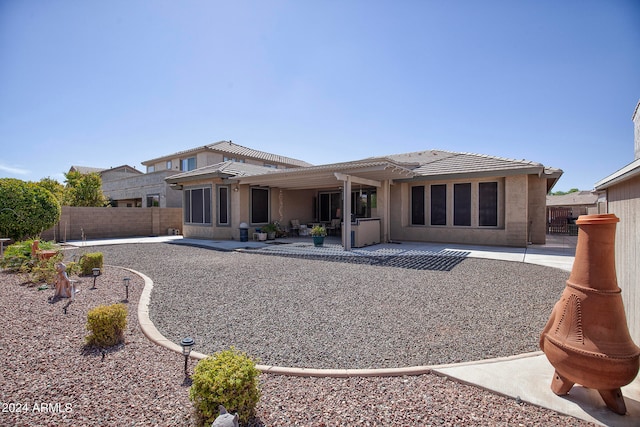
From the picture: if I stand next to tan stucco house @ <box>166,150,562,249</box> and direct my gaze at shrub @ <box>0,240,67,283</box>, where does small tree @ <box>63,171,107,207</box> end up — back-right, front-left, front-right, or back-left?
front-right

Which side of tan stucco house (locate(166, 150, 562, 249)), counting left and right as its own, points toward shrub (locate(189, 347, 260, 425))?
back

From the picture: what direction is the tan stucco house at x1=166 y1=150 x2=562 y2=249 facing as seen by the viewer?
away from the camera

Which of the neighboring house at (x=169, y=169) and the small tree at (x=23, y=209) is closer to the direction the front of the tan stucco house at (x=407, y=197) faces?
the neighboring house

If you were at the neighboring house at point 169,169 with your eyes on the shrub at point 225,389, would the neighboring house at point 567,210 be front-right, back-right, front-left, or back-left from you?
front-left

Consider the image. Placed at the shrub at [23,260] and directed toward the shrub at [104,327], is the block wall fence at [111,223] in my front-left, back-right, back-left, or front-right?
back-left

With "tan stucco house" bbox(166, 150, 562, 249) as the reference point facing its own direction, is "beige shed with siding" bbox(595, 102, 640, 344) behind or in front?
behind

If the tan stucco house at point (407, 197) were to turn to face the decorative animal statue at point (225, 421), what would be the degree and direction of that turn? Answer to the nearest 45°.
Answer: approximately 180°

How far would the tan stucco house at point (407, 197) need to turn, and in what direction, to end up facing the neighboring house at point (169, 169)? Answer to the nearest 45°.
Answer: approximately 45° to its left

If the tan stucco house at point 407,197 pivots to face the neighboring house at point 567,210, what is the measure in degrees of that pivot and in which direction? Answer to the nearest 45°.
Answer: approximately 45° to its right

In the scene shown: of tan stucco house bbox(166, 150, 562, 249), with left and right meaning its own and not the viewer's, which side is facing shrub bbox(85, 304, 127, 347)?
back

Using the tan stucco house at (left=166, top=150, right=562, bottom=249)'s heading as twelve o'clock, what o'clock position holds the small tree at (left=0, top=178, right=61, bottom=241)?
The small tree is roughly at 8 o'clock from the tan stucco house.

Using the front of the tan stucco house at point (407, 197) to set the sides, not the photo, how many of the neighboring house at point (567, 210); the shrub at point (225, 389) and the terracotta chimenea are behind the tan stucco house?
2

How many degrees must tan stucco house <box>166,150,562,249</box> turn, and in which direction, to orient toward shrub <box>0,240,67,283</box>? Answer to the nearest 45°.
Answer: approximately 135° to its left
